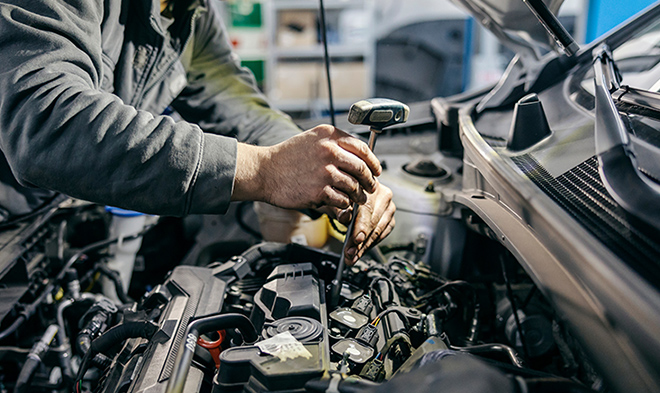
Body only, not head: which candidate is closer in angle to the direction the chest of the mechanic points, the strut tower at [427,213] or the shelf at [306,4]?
the strut tower

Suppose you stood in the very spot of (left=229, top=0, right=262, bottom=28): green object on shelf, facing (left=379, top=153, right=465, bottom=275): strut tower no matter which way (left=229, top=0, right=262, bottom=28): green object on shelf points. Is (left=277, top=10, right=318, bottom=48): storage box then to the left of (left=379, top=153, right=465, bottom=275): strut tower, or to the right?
left

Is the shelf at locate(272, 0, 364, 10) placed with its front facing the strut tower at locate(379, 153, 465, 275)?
yes

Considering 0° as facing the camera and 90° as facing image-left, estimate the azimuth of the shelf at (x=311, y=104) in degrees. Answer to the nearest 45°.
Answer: approximately 0°

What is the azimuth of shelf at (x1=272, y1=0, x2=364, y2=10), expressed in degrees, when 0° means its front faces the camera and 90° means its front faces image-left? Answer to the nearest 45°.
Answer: approximately 0°

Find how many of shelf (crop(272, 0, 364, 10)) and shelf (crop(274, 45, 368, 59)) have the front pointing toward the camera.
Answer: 2

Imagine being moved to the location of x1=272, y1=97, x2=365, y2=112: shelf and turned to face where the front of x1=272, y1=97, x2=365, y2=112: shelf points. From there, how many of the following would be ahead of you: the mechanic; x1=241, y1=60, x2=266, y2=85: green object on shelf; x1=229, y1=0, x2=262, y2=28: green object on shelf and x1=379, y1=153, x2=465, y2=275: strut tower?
2
